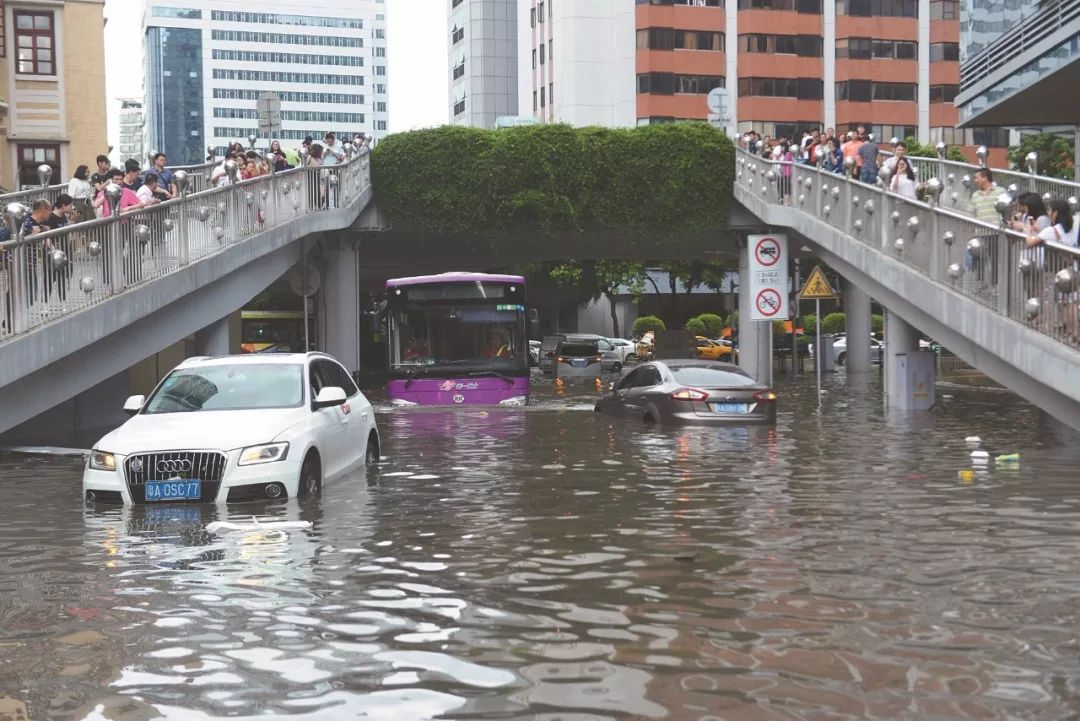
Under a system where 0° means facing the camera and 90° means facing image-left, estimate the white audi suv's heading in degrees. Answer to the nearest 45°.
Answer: approximately 45°

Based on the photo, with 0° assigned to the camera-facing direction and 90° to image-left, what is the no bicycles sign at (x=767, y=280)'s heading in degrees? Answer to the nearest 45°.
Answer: approximately 0°

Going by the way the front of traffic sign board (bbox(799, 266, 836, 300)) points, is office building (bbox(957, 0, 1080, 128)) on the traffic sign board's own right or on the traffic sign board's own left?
on the traffic sign board's own left

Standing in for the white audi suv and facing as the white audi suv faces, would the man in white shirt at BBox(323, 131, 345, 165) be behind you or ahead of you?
behind

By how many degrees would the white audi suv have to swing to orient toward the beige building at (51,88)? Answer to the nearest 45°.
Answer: approximately 135° to its right

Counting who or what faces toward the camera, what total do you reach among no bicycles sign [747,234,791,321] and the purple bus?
2

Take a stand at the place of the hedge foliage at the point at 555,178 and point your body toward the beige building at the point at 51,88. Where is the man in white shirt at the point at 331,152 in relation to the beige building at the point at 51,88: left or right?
left

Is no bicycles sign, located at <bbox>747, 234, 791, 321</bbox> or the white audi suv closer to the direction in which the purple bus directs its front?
the white audi suv

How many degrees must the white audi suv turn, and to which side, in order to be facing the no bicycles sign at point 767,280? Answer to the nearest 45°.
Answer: approximately 180°

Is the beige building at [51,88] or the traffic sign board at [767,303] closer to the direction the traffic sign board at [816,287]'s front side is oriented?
the traffic sign board
